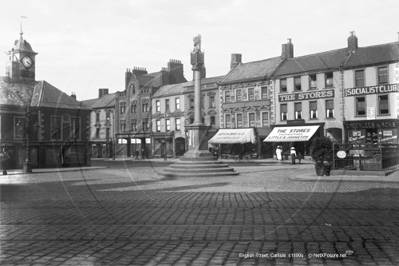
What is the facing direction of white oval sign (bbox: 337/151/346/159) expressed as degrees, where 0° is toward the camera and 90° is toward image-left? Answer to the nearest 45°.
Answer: approximately 0°
